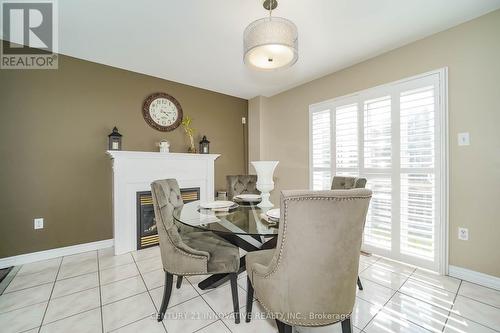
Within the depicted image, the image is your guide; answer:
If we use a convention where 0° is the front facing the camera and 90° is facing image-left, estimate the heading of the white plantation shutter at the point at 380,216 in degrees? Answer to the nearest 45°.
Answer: approximately 45°

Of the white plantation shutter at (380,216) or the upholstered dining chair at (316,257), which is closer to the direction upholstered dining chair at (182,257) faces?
the white plantation shutter

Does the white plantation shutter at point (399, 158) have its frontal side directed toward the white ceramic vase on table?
yes

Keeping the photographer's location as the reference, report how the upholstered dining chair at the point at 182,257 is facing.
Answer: facing to the right of the viewer

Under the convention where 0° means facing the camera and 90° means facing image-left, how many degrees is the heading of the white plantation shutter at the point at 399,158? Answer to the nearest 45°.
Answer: approximately 45°

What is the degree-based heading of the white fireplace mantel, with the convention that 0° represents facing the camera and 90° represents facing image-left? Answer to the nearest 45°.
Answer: approximately 315°

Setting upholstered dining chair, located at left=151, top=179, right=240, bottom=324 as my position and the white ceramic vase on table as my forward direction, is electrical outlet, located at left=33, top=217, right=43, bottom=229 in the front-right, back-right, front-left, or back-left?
back-left

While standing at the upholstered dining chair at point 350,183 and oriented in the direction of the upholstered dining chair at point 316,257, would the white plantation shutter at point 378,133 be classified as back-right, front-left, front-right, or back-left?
back-left

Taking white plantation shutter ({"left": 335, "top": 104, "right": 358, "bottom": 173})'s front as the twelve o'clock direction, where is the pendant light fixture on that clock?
The pendant light fixture is roughly at 11 o'clock from the white plantation shutter.
